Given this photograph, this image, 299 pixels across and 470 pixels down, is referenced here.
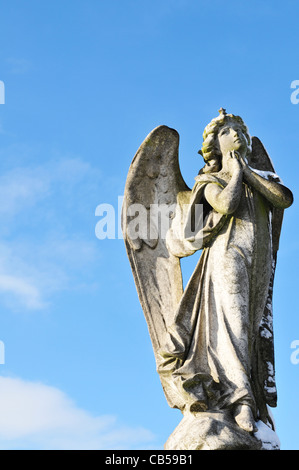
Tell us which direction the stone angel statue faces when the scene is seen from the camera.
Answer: facing the viewer and to the right of the viewer
